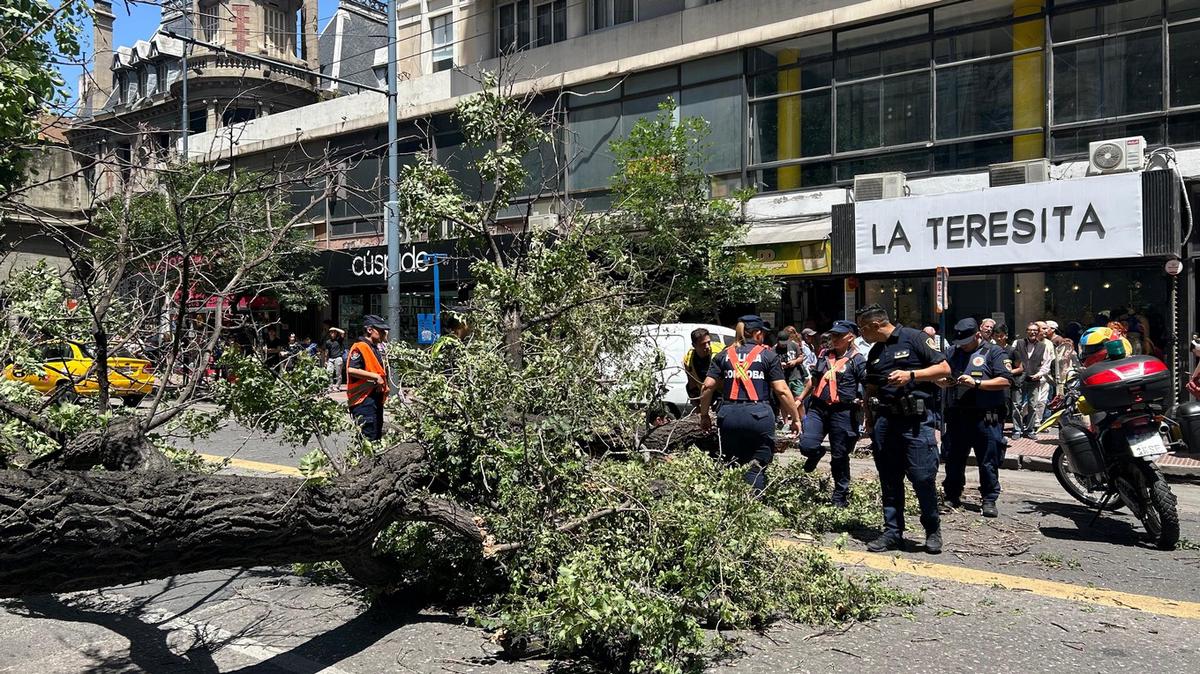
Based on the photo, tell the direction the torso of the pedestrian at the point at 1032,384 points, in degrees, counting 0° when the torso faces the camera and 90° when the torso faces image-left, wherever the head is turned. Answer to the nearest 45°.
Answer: approximately 0°

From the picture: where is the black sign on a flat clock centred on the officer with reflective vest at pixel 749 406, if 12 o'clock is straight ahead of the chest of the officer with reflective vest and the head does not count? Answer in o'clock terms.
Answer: The black sign is roughly at 11 o'clock from the officer with reflective vest.

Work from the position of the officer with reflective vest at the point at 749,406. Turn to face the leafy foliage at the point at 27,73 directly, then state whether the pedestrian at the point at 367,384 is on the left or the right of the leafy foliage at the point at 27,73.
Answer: right

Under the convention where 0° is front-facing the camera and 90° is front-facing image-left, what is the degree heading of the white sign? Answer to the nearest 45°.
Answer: approximately 45°

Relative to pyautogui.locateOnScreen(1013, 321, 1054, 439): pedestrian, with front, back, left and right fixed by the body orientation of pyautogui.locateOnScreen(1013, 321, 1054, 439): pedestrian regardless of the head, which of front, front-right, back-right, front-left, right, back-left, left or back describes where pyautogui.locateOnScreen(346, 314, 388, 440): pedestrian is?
front-right

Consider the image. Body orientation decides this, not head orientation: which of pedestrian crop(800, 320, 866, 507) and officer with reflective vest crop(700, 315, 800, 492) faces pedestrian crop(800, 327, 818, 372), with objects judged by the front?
the officer with reflective vest

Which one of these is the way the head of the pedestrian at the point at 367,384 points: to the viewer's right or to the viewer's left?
to the viewer's right

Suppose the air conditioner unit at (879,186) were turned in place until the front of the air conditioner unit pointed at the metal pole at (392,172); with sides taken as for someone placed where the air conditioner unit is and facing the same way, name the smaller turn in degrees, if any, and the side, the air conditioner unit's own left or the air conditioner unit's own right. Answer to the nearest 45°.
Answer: approximately 45° to the air conditioner unit's own right

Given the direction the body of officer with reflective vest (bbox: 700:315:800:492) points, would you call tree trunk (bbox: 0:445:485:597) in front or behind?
behind

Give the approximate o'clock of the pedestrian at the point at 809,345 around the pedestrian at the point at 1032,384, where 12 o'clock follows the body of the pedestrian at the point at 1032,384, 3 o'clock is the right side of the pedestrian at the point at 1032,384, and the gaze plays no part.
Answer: the pedestrian at the point at 809,345 is roughly at 4 o'clock from the pedestrian at the point at 1032,384.

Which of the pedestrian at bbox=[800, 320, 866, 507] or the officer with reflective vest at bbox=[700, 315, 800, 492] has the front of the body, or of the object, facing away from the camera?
the officer with reflective vest

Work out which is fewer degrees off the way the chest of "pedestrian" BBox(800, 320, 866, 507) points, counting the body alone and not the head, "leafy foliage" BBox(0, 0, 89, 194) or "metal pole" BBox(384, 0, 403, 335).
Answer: the leafy foliage

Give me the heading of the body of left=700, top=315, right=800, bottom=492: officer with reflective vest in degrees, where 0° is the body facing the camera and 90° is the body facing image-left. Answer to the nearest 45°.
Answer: approximately 180°

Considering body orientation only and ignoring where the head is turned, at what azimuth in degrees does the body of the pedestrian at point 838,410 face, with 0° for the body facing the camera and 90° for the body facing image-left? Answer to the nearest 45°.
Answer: approximately 45°
